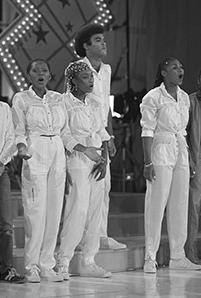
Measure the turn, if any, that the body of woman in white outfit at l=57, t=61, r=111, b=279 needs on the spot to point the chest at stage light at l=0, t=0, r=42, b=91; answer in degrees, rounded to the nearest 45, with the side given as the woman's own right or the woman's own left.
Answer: approximately 135° to the woman's own left

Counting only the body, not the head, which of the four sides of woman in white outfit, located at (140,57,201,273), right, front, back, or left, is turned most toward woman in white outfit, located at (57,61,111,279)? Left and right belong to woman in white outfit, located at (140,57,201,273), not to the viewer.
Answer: right

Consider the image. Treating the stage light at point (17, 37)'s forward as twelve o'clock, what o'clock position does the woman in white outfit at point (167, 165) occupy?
The woman in white outfit is roughly at 11 o'clock from the stage light.

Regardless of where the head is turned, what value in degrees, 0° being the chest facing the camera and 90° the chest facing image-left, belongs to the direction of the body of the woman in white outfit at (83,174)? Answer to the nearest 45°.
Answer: approximately 315°

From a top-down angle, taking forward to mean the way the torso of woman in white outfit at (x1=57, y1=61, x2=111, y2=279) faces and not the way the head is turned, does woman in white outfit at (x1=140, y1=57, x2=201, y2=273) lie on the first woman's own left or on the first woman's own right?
on the first woman's own left

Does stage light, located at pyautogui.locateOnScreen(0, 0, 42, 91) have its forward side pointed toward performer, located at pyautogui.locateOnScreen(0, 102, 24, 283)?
yes

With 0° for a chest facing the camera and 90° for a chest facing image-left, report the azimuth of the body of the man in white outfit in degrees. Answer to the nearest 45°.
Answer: approximately 315°

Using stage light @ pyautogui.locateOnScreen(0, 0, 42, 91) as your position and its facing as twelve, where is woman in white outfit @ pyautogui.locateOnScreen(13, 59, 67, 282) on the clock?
The woman in white outfit is roughly at 12 o'clock from the stage light.
